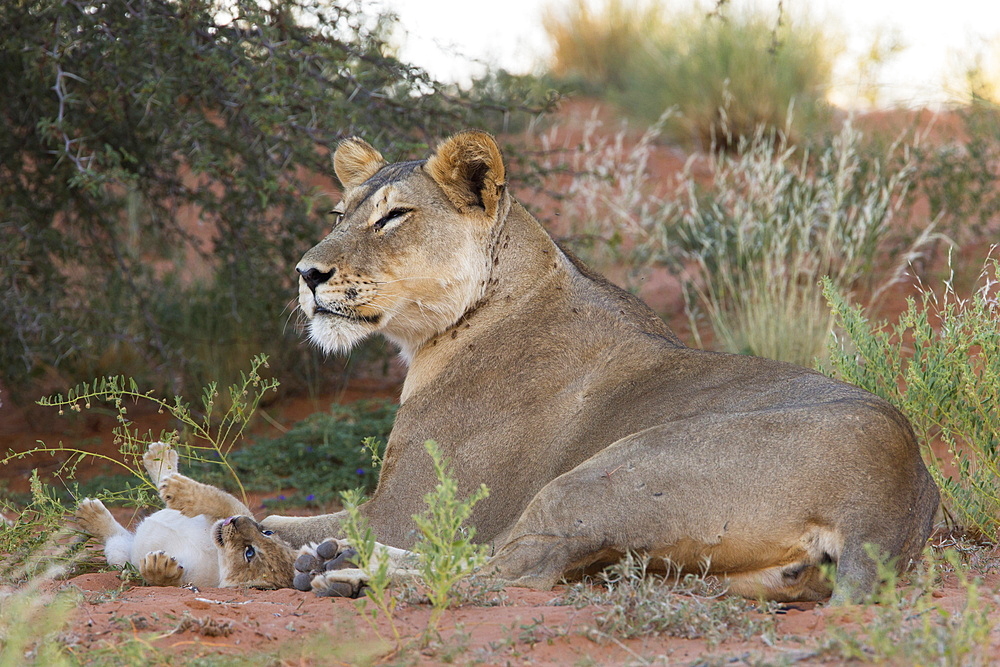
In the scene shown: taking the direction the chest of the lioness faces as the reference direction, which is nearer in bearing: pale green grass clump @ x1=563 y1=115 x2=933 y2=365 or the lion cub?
the lion cub

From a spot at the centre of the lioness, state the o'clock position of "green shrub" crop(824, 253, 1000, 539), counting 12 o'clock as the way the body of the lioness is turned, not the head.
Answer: The green shrub is roughly at 5 o'clock from the lioness.

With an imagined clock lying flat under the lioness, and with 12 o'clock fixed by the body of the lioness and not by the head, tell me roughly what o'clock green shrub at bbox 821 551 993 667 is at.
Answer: The green shrub is roughly at 8 o'clock from the lioness.

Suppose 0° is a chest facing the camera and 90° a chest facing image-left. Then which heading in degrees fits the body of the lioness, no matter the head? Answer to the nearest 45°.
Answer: approximately 90°

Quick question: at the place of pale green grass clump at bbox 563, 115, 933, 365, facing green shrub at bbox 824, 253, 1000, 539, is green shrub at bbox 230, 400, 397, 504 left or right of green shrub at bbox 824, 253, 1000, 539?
right

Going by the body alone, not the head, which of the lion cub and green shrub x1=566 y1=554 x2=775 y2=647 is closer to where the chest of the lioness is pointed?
the lion cub

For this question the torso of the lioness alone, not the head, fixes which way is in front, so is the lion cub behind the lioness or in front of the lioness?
in front

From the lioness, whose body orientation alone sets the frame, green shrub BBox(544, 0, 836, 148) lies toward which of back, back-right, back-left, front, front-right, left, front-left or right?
right

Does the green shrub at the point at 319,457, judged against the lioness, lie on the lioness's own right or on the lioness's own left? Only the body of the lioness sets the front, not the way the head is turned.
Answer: on the lioness's own right

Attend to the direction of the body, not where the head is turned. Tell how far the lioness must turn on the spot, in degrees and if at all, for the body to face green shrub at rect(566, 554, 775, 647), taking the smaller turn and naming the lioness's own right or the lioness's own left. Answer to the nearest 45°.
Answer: approximately 90° to the lioness's own left

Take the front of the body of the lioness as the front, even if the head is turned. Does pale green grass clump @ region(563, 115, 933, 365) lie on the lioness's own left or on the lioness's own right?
on the lioness's own right
